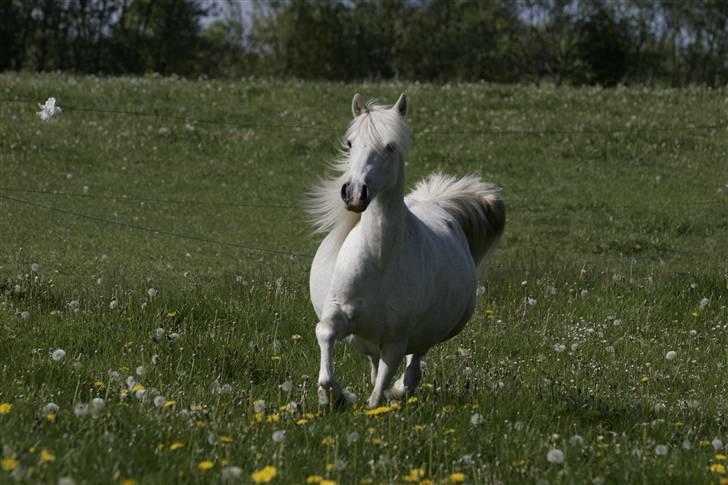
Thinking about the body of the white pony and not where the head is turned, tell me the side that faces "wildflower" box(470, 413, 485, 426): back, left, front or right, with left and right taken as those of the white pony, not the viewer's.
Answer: left

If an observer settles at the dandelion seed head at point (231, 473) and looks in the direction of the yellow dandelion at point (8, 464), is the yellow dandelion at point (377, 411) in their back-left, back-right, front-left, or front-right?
back-right

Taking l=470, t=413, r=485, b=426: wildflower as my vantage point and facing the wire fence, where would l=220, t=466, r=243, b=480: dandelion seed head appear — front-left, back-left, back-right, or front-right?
back-left

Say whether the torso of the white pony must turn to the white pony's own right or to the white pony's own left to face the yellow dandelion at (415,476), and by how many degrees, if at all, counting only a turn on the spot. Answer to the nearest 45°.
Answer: approximately 45° to the white pony's own left

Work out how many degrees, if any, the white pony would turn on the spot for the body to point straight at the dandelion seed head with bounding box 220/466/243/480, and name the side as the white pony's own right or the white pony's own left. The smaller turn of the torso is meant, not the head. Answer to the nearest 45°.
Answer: approximately 45° to the white pony's own left

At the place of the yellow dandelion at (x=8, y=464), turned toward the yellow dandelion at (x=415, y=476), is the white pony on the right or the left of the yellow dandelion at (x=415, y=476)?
left

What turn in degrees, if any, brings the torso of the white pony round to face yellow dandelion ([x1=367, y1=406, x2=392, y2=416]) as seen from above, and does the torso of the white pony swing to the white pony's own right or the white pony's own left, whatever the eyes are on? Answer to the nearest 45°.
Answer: approximately 45° to the white pony's own left

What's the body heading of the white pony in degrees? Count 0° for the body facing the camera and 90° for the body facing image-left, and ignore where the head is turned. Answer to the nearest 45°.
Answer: approximately 45°
